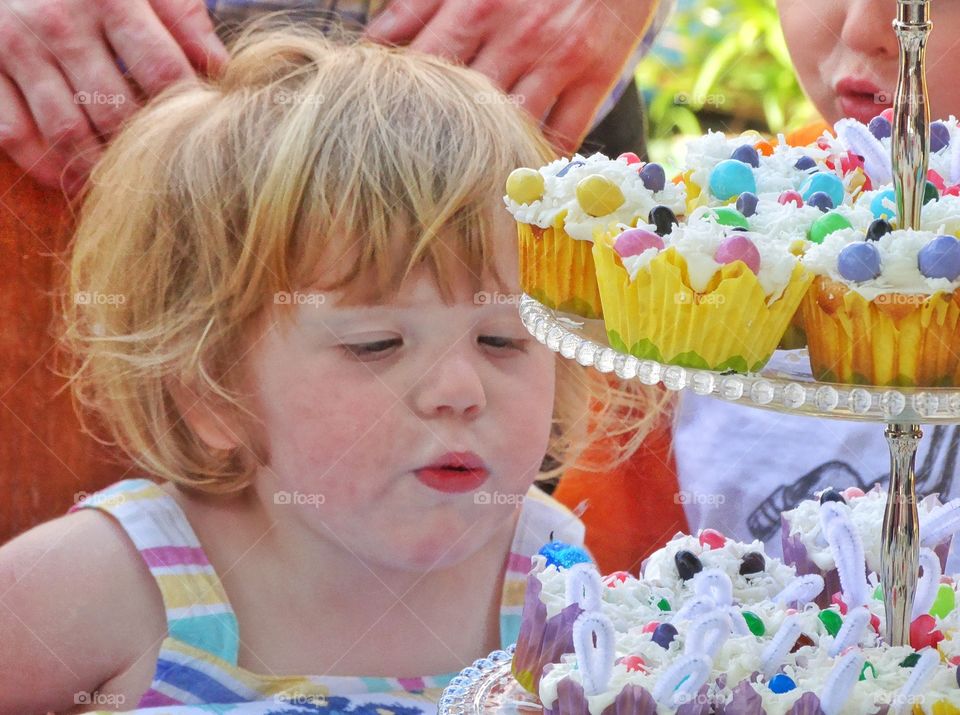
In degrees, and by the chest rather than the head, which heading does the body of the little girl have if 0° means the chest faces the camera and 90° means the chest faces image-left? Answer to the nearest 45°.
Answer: approximately 315°

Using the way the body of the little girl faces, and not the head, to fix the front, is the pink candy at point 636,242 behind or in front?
in front

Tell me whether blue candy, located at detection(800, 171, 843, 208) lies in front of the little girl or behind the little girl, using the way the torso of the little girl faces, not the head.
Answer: in front

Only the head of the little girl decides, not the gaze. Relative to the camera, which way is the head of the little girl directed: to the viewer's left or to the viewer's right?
to the viewer's right

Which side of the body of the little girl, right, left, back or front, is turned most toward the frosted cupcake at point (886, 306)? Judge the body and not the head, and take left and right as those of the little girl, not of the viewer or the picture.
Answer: front

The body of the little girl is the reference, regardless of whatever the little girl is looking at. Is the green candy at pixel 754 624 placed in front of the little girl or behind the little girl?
in front

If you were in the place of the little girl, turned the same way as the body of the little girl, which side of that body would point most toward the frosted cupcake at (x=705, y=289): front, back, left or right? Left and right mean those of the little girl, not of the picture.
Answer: front
